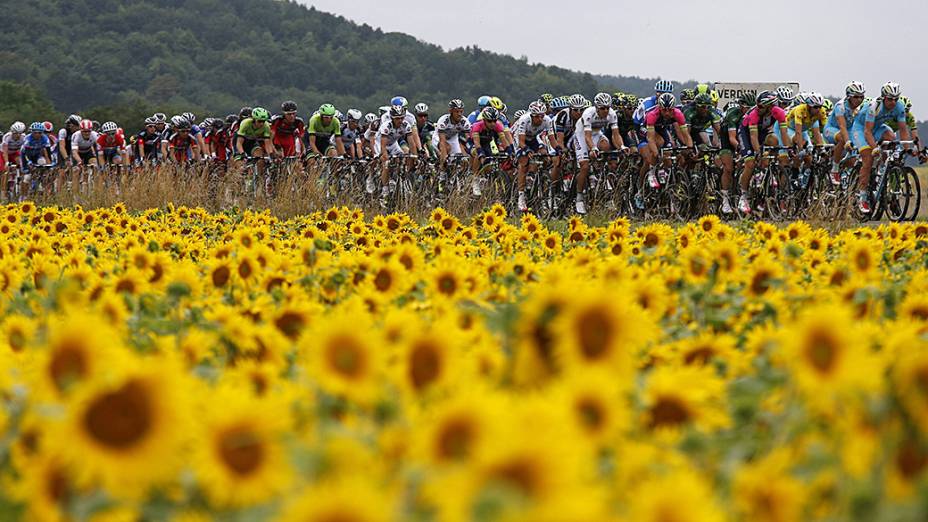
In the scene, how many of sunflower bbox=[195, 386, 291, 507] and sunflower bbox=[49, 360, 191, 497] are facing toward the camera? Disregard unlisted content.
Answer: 2

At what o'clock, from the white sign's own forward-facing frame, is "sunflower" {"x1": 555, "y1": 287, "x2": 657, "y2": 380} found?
The sunflower is roughly at 12 o'clock from the white sign.

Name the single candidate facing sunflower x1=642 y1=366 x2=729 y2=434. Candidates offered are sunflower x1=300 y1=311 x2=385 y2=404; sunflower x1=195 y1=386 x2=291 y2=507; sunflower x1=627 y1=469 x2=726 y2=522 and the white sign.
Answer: the white sign

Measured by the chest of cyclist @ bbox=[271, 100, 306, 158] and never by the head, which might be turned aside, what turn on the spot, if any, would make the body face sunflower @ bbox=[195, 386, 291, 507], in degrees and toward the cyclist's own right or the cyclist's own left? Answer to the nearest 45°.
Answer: approximately 45° to the cyclist's own right

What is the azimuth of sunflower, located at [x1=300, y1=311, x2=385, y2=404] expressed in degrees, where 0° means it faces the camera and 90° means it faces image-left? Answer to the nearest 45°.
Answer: approximately 0°

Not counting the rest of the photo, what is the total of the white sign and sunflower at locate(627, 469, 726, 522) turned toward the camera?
2
